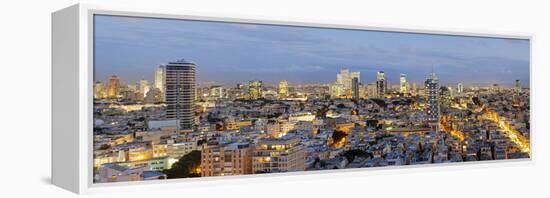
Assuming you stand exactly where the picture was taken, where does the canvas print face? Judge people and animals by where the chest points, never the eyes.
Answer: facing the viewer and to the right of the viewer
